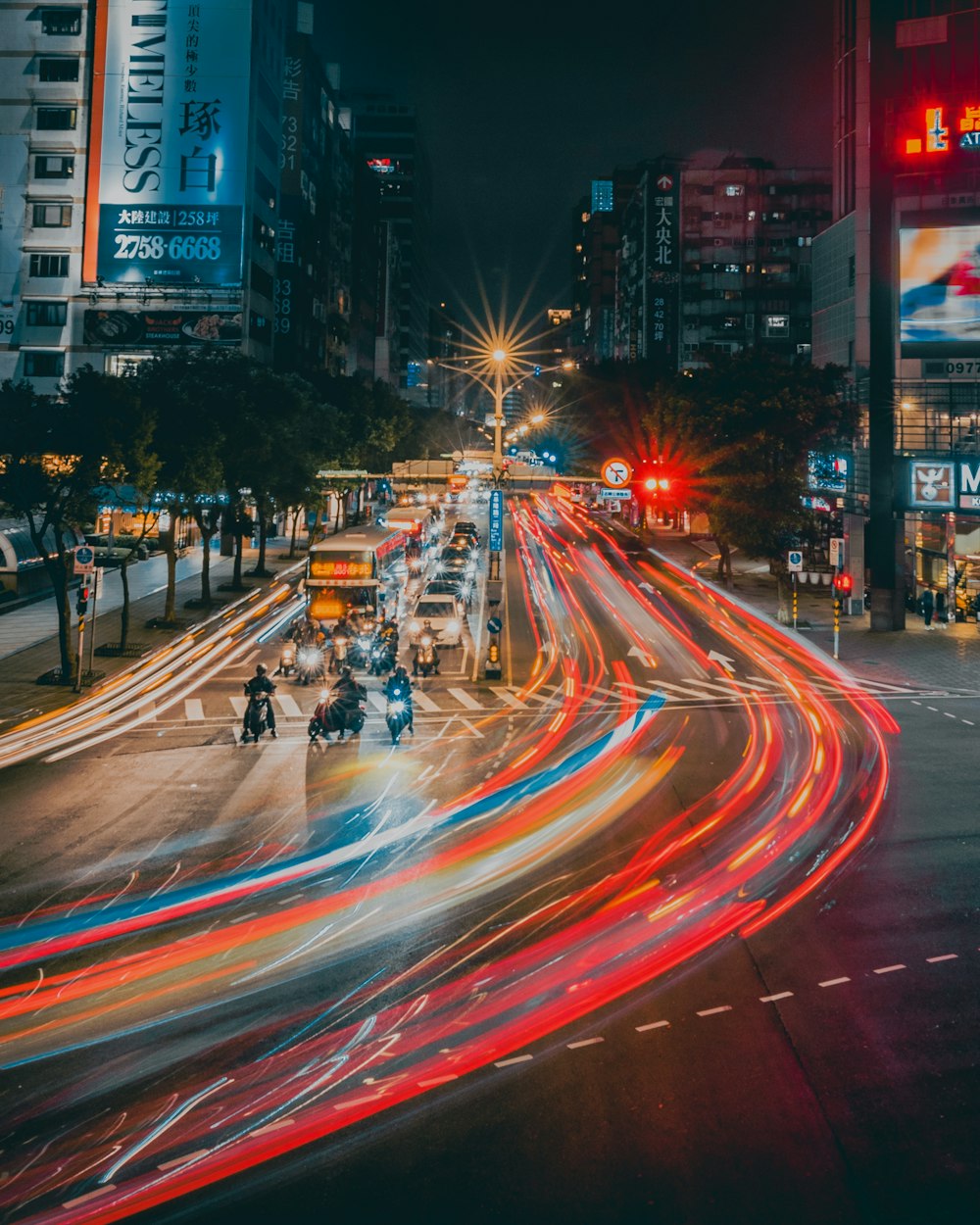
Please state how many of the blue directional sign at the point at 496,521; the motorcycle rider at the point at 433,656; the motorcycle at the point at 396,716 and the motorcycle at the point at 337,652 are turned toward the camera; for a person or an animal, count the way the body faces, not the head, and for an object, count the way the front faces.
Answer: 4

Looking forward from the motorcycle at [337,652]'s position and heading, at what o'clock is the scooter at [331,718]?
The scooter is roughly at 12 o'clock from the motorcycle.

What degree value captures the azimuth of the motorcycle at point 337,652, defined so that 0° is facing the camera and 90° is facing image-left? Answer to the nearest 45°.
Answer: approximately 0°

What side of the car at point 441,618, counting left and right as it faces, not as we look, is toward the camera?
front

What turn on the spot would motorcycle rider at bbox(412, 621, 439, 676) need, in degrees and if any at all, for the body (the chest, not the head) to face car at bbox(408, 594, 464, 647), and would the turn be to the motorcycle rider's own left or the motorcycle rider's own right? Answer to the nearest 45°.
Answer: approximately 180°

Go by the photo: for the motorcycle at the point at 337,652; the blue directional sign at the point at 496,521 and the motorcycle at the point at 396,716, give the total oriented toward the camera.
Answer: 3

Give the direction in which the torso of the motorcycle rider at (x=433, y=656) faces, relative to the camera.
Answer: toward the camera

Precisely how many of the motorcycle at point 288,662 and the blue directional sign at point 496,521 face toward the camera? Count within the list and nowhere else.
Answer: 2

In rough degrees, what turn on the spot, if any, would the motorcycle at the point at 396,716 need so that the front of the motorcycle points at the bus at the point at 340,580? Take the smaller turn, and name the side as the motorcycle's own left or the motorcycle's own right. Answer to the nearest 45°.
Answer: approximately 180°

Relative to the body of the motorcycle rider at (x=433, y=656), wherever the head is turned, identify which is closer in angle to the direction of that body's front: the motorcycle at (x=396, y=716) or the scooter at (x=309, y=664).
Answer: the motorcycle
